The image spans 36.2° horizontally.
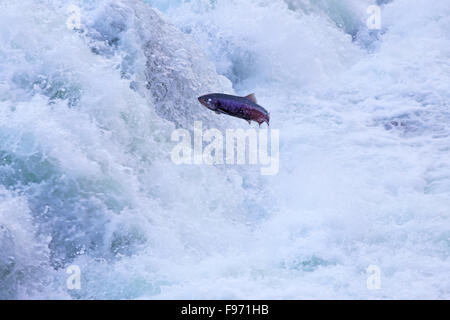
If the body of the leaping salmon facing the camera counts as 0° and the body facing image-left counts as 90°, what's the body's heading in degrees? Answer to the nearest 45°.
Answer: approximately 90°
